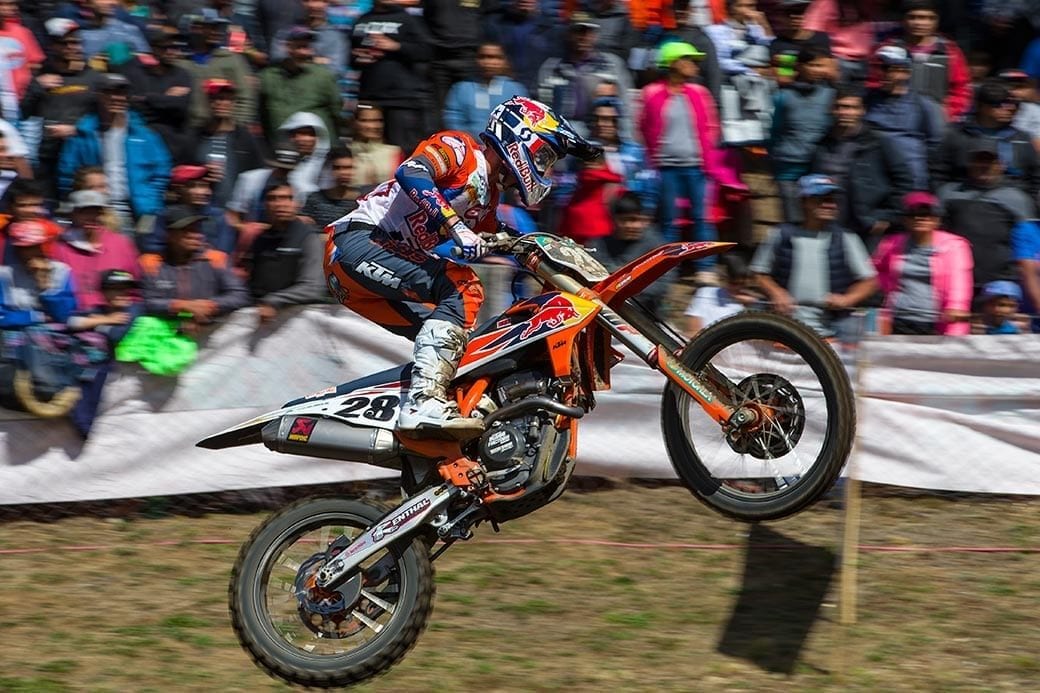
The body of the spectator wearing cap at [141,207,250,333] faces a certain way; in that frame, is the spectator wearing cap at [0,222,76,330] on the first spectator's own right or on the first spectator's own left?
on the first spectator's own right

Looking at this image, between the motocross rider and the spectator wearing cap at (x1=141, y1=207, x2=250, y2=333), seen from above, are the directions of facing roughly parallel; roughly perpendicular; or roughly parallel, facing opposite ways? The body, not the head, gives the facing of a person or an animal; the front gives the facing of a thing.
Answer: roughly perpendicular

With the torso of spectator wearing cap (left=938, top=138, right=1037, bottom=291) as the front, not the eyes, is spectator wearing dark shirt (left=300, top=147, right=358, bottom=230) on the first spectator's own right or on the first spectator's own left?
on the first spectator's own right

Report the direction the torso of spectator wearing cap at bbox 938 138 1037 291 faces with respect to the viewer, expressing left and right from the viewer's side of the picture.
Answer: facing the viewer

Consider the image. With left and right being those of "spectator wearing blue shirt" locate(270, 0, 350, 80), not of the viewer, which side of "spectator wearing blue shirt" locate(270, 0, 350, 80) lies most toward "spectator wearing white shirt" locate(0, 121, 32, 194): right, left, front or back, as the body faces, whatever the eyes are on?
right

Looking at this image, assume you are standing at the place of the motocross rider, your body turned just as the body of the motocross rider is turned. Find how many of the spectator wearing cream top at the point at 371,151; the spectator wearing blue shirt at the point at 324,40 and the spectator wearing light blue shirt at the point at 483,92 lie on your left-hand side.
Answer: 3

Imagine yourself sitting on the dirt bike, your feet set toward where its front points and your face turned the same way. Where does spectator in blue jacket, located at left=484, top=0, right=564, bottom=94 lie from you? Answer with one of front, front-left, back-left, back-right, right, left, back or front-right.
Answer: left

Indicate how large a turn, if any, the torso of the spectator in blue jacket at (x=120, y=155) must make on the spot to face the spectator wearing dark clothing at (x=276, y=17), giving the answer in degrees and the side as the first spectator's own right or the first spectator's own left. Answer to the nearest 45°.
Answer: approximately 135° to the first spectator's own left

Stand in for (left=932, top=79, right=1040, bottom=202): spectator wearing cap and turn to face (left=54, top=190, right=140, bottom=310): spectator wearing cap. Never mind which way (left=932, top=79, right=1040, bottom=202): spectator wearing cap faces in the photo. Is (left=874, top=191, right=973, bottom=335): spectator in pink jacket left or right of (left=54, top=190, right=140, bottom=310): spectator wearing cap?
left

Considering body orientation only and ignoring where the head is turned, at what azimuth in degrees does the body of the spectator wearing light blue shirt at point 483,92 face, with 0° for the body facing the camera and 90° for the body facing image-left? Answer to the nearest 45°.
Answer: approximately 0°

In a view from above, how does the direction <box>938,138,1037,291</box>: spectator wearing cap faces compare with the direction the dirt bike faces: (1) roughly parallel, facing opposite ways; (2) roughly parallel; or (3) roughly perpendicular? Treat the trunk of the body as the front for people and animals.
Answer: roughly perpendicular

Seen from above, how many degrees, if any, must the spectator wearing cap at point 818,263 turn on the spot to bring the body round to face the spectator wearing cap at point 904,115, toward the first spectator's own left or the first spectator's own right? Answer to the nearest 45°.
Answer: approximately 180°

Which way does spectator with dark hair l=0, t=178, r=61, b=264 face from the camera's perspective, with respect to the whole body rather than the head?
toward the camera

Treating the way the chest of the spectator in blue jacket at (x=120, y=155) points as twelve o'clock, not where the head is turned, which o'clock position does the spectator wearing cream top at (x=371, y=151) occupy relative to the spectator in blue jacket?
The spectator wearing cream top is roughly at 10 o'clock from the spectator in blue jacket.

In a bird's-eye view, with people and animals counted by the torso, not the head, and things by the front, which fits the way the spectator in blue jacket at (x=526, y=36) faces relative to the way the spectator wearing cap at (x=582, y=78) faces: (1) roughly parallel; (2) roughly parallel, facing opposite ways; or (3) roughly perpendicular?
roughly parallel

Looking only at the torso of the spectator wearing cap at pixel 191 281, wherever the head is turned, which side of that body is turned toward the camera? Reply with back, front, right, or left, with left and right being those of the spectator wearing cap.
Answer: front

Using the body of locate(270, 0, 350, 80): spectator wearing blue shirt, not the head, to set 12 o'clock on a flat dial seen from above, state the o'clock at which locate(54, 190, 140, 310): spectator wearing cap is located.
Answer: locate(54, 190, 140, 310): spectator wearing cap is roughly at 1 o'clock from locate(270, 0, 350, 80): spectator wearing blue shirt.
